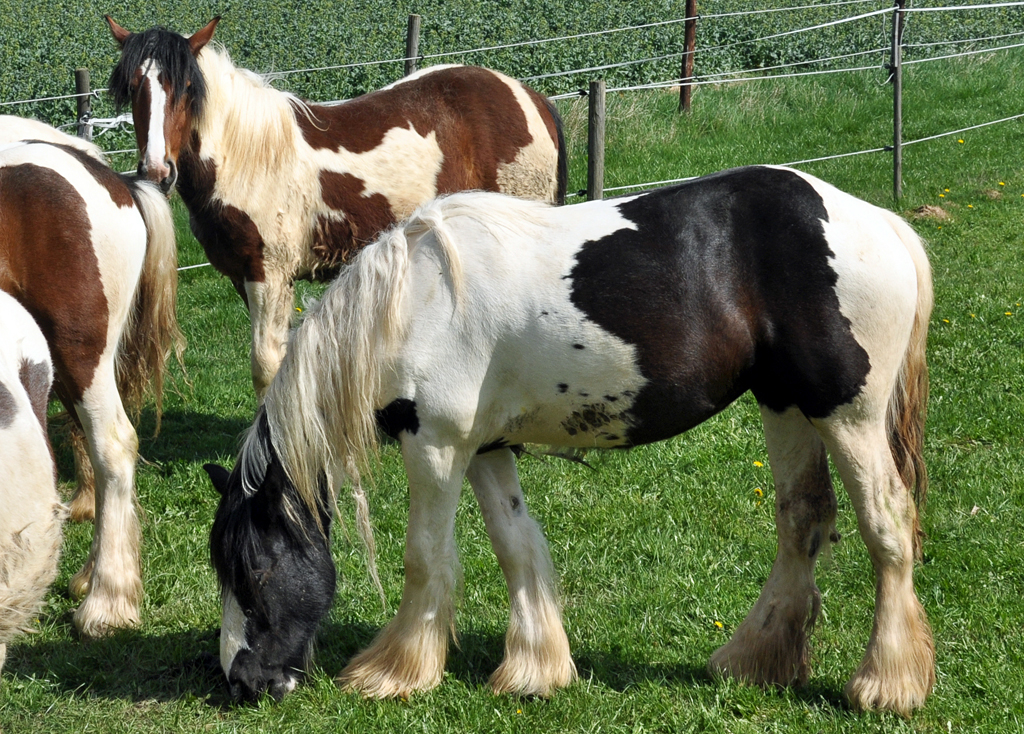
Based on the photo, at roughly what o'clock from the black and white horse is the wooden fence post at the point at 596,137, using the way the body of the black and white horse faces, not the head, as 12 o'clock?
The wooden fence post is roughly at 3 o'clock from the black and white horse.

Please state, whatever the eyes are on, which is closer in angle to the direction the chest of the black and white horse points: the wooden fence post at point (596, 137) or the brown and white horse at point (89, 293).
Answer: the brown and white horse

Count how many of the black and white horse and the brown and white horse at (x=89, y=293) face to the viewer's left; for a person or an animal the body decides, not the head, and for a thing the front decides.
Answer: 2

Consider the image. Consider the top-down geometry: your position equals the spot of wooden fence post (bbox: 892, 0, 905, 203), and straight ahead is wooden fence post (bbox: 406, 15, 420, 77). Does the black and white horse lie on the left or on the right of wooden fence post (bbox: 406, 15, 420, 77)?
left

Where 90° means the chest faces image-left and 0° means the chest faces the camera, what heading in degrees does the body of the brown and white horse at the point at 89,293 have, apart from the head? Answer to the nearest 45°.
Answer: approximately 90°

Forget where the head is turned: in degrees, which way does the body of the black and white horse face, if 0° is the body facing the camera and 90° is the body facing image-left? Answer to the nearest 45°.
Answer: approximately 90°

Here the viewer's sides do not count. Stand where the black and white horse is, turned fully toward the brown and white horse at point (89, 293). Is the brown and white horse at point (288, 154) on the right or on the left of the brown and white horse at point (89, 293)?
right
